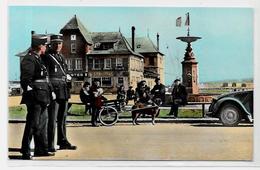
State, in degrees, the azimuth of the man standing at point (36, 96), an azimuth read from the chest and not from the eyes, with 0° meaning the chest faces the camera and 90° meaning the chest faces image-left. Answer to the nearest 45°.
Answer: approximately 270°

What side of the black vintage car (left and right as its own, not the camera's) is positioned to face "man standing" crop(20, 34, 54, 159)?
front

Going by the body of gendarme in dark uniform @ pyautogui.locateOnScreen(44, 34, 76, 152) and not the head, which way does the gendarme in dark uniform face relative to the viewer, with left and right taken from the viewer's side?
facing the viewer and to the right of the viewer

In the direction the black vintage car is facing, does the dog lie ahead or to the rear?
ahead

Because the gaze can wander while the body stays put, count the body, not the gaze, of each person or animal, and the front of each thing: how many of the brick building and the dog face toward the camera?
1

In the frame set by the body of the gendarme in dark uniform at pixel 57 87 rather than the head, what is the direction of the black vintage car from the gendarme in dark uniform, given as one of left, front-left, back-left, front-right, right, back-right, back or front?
front-left

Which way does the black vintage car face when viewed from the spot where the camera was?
facing to the left of the viewer
